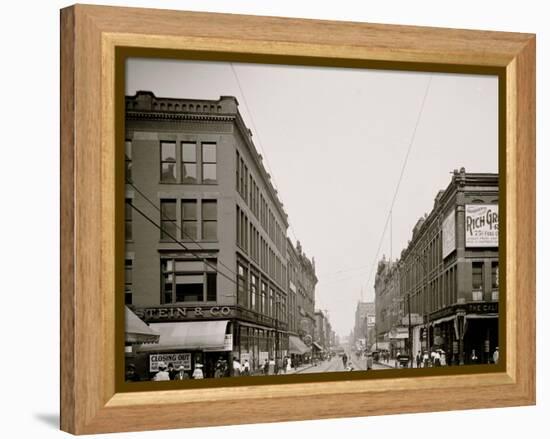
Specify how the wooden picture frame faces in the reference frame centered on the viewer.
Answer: facing the viewer and to the right of the viewer
